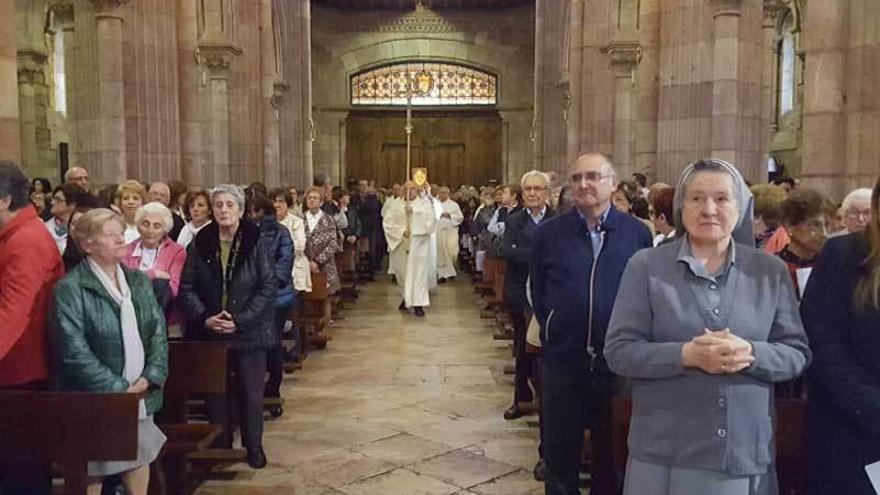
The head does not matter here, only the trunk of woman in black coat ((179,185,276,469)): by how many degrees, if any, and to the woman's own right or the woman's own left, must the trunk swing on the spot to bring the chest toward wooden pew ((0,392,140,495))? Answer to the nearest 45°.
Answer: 0° — they already face it

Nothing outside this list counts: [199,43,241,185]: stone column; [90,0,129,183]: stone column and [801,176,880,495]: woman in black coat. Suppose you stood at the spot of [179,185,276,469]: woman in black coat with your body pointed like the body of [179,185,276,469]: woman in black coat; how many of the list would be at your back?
2

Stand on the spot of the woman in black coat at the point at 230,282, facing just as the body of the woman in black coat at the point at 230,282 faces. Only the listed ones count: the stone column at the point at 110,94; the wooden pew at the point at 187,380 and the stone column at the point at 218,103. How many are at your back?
2

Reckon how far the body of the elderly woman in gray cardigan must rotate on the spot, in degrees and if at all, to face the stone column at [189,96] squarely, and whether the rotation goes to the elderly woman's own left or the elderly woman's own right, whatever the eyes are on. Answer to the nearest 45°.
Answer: approximately 135° to the elderly woman's own right

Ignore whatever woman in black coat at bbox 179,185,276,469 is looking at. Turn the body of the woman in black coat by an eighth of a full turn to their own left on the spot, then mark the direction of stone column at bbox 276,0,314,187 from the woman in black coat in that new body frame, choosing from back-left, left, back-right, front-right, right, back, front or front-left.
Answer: back-left
